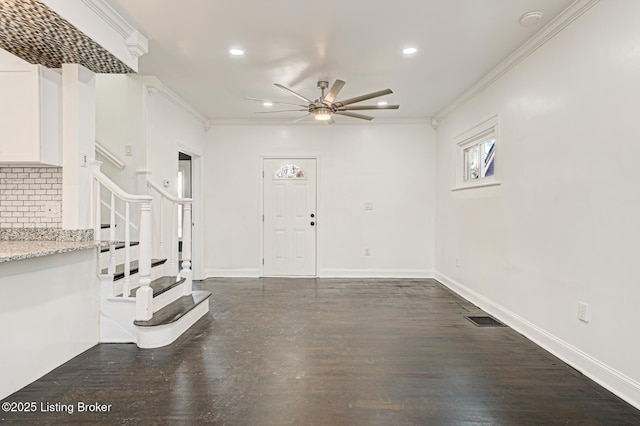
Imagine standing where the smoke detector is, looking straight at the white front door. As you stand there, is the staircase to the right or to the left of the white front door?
left

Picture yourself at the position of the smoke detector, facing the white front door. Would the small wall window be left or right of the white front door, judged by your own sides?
right

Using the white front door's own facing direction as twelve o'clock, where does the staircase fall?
The staircase is roughly at 1 o'clock from the white front door.

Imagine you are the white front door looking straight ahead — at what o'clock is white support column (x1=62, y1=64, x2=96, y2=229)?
The white support column is roughly at 1 o'clock from the white front door.

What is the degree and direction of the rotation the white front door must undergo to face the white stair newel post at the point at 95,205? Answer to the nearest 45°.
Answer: approximately 45° to its right

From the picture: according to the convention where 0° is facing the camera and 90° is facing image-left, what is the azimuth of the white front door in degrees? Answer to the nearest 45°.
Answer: approximately 0°
